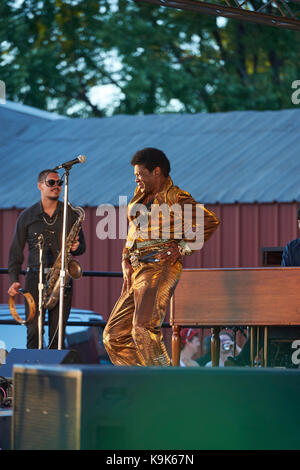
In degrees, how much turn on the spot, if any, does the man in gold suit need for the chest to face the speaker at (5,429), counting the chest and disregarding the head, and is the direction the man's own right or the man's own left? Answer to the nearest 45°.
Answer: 0° — they already face it

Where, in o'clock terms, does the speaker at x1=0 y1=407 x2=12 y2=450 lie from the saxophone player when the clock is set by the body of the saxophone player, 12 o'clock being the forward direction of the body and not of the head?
The speaker is roughly at 12 o'clock from the saxophone player.

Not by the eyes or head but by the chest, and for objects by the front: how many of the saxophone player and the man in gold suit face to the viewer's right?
0

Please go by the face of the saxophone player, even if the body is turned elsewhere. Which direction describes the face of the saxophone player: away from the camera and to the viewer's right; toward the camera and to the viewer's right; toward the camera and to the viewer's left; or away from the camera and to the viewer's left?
toward the camera and to the viewer's right

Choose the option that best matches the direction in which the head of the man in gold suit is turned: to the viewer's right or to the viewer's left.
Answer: to the viewer's left

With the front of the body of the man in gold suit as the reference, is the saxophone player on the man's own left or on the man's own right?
on the man's own right

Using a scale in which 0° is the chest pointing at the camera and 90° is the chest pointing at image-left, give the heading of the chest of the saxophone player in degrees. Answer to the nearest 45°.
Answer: approximately 0°

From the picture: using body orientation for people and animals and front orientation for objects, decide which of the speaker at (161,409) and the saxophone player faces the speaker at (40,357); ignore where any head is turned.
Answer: the saxophone player

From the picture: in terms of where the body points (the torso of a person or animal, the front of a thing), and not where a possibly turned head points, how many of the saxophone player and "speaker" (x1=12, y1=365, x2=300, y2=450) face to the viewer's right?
0

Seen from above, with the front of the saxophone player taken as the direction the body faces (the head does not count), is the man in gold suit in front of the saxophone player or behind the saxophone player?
in front
